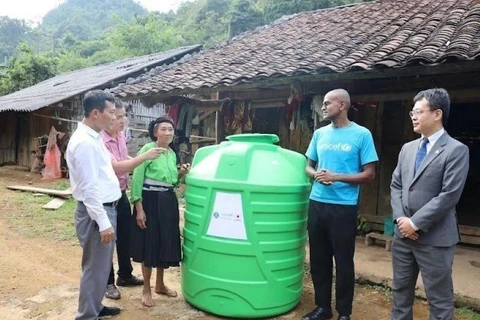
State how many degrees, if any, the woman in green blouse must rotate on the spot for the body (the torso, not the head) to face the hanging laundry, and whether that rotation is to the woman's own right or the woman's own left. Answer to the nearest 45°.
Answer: approximately 135° to the woman's own left

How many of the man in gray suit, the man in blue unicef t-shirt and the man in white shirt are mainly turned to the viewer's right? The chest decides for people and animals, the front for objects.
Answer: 1

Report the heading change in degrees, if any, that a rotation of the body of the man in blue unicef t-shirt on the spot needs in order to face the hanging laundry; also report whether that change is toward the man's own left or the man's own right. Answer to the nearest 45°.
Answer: approximately 90° to the man's own right

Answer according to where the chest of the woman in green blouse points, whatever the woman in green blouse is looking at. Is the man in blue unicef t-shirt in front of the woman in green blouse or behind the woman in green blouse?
in front

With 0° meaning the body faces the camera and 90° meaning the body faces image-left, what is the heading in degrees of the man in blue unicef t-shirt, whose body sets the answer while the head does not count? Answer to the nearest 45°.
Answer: approximately 45°

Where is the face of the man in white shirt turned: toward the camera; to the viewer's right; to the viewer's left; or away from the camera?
to the viewer's right

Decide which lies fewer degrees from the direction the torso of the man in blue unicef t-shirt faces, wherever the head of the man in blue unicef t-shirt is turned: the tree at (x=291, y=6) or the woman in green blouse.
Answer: the woman in green blouse

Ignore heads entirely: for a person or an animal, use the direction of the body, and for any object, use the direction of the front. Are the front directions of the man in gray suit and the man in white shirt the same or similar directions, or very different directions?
very different directions

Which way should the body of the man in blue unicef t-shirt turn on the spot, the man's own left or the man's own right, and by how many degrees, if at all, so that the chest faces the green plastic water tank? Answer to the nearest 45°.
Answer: approximately 45° to the man's own right

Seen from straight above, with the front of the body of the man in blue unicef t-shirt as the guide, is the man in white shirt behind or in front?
in front

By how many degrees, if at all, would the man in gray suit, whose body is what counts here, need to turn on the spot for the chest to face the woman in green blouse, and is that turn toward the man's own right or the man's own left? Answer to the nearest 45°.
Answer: approximately 45° to the man's own right

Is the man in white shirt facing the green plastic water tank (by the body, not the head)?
yes

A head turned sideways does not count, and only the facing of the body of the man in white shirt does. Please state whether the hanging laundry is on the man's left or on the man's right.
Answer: on the man's left

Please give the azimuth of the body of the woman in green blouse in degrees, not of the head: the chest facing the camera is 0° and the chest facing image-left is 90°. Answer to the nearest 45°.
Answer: approximately 315°

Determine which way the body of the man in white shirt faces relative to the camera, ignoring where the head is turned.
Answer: to the viewer's right

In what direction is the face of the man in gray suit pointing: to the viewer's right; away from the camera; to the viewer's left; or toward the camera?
to the viewer's left
